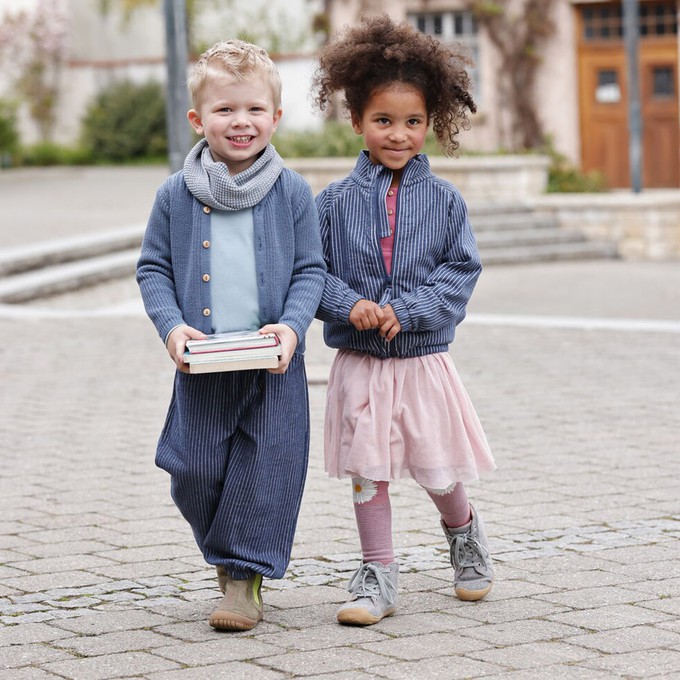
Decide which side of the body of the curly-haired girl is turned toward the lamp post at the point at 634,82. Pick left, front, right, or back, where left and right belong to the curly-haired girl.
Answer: back

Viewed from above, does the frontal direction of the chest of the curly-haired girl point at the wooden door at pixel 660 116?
no

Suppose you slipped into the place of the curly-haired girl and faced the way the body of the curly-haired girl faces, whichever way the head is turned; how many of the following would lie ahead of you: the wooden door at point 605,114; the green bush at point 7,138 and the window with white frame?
0

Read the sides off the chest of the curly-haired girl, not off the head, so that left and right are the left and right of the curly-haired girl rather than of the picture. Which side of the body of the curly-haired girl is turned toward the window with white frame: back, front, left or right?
back

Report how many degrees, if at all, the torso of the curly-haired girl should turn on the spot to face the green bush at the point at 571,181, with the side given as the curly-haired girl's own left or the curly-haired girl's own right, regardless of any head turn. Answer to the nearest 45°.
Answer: approximately 180°

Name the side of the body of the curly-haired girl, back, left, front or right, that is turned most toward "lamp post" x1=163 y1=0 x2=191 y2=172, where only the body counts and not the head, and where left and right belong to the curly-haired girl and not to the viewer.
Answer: back

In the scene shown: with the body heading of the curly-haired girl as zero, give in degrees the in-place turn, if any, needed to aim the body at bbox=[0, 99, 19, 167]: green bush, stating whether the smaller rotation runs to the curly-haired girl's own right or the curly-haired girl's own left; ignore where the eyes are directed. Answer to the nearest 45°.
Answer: approximately 180°

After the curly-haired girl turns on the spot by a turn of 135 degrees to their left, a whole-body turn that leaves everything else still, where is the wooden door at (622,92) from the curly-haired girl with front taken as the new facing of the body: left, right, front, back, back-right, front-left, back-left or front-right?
front-left

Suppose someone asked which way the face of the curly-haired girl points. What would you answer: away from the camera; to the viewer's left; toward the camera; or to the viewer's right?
toward the camera

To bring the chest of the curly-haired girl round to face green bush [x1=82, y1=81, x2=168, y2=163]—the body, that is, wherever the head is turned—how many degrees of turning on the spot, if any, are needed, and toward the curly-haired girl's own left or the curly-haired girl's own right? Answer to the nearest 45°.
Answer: approximately 180°

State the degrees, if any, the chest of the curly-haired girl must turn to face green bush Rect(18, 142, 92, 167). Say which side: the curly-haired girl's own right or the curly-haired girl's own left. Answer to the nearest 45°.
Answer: approximately 180°

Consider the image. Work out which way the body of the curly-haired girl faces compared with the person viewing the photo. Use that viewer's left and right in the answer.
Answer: facing the viewer

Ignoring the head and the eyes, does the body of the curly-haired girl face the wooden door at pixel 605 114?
no
